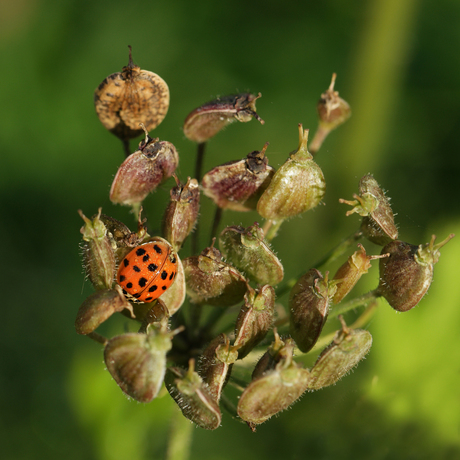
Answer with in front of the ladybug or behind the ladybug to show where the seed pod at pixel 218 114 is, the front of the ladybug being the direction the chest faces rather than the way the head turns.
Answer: behind

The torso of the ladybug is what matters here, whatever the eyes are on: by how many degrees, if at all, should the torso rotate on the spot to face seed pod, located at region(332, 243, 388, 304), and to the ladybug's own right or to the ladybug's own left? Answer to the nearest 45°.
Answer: approximately 135° to the ladybug's own left

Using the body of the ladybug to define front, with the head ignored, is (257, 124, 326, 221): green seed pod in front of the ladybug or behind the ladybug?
behind

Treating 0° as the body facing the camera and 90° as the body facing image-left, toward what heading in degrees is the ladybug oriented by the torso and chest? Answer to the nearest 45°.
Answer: approximately 45°

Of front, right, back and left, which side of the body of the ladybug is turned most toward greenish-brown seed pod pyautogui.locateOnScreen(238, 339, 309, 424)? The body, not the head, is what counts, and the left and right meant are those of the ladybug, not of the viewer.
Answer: left

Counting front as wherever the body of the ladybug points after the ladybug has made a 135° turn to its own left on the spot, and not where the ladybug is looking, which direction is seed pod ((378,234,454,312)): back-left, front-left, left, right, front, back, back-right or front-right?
front

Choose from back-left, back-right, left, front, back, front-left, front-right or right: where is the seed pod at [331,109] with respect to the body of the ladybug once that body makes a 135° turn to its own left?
front-left
